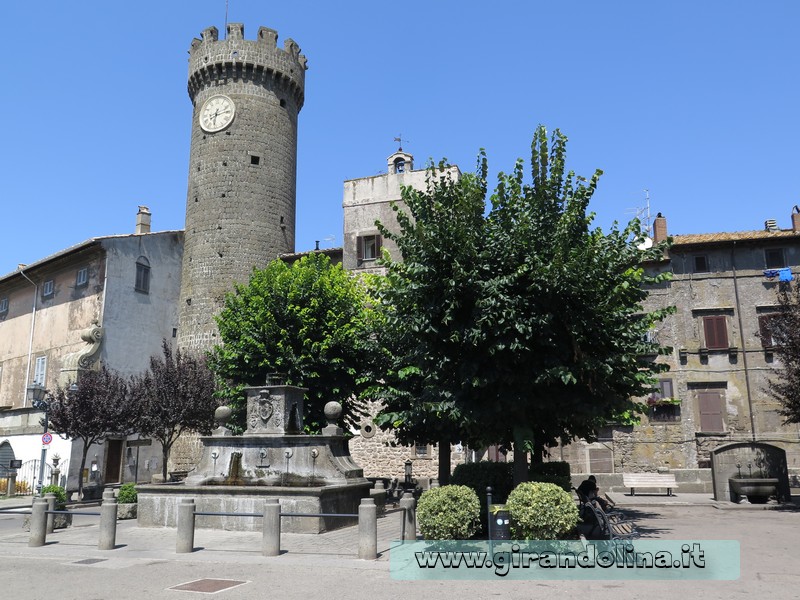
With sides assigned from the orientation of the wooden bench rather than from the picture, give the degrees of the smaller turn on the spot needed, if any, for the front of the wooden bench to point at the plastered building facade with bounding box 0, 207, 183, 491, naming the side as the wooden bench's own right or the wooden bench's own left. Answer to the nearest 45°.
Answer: approximately 90° to the wooden bench's own right

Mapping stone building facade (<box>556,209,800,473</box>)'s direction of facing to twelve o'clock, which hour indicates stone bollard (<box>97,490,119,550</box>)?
The stone bollard is roughly at 1 o'clock from the stone building facade.

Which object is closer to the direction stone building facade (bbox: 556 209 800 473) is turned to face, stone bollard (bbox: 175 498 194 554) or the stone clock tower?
the stone bollard

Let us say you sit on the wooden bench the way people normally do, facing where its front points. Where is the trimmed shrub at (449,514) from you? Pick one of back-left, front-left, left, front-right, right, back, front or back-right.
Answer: front

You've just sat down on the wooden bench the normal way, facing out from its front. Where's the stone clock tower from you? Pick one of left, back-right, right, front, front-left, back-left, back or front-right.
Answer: right

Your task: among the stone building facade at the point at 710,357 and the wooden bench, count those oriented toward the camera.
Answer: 2

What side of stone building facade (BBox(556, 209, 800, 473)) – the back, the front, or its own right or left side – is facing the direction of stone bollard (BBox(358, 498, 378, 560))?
front

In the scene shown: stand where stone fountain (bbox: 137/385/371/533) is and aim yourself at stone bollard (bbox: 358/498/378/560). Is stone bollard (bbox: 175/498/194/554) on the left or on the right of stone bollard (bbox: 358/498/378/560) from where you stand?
right

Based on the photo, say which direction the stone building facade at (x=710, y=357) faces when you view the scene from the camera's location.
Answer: facing the viewer

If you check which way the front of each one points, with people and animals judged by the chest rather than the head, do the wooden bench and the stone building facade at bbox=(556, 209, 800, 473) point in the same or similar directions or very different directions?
same or similar directions

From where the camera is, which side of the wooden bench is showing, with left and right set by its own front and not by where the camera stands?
front

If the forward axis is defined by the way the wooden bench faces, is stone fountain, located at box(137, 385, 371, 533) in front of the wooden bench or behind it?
in front

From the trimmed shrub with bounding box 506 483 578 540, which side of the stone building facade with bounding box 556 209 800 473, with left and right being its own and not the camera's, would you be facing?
front

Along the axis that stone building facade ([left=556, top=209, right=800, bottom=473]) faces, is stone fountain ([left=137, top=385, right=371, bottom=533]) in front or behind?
in front
